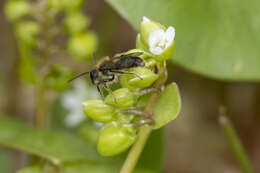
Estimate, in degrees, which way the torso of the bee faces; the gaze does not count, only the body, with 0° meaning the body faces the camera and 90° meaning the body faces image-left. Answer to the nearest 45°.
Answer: approximately 90°

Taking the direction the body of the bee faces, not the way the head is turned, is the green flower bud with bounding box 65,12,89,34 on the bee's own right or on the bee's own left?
on the bee's own right

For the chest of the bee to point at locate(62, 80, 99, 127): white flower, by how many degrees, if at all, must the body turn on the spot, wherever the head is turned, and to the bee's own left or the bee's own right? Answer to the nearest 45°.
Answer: approximately 90° to the bee's own right
